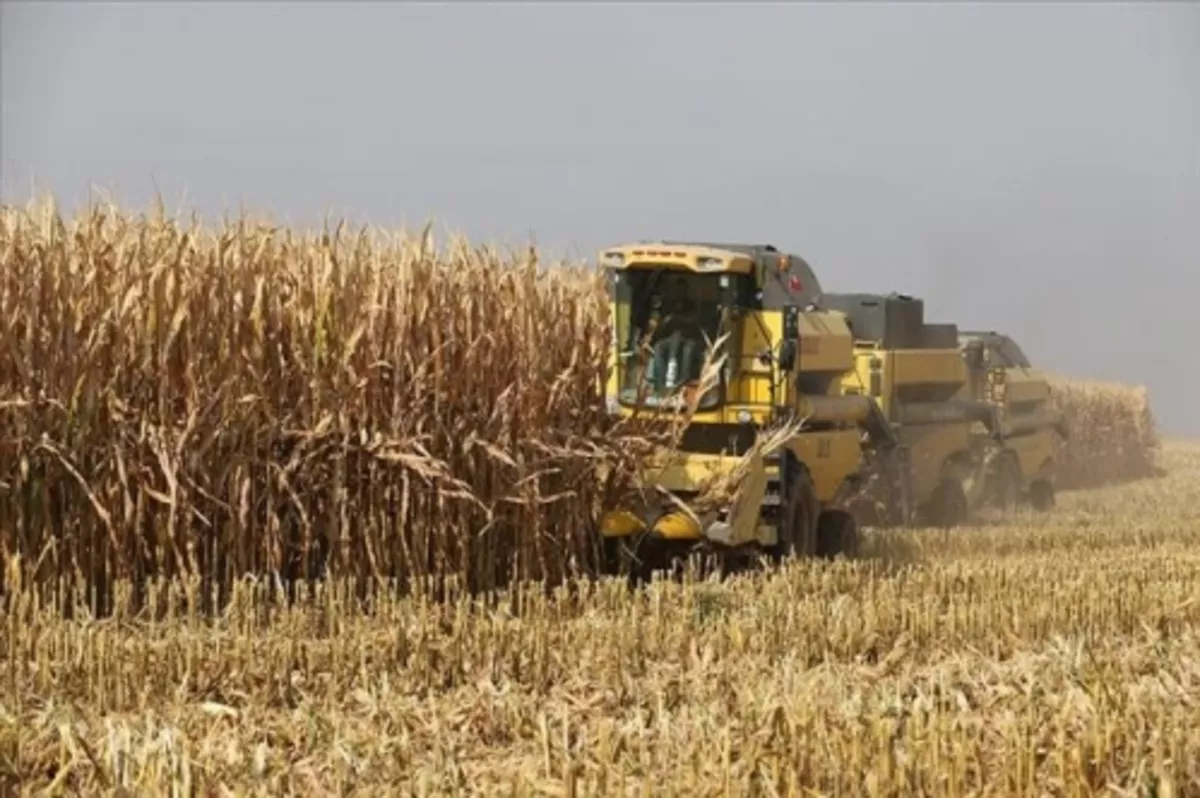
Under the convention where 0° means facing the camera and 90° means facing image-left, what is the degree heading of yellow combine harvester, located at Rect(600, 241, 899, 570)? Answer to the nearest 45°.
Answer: approximately 45°

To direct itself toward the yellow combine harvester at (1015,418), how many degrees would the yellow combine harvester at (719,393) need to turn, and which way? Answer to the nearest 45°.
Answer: approximately 135° to its right

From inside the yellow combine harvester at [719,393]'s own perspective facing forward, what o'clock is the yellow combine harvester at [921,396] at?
the yellow combine harvester at [921,396] is roughly at 5 o'clock from the yellow combine harvester at [719,393].
